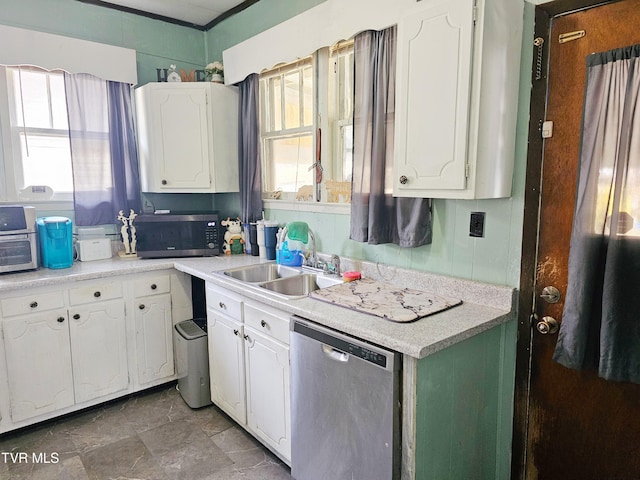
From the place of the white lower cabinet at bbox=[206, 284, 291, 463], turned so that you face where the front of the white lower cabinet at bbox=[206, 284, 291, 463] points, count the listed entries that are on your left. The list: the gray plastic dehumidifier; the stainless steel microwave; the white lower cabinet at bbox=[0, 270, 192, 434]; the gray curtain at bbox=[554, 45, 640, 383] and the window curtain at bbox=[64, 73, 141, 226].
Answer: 1

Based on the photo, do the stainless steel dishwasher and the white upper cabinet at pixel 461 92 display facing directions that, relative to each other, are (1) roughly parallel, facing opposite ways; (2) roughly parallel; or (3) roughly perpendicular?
roughly parallel

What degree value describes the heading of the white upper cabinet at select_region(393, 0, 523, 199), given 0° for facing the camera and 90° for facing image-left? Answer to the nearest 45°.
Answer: approximately 45°

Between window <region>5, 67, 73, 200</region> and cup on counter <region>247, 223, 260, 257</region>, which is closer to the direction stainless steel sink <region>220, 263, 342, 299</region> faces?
the window

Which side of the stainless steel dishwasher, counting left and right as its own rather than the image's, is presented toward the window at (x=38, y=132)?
right

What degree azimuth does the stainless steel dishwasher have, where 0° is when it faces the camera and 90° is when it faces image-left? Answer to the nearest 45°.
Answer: approximately 45°

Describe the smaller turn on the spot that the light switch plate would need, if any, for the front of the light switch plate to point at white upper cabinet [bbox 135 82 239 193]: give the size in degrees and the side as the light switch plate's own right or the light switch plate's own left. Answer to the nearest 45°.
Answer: approximately 45° to the light switch plate's own right

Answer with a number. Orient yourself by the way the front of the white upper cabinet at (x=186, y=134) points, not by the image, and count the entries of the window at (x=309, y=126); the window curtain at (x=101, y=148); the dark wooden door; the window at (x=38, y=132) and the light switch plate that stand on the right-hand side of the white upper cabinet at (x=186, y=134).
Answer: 2

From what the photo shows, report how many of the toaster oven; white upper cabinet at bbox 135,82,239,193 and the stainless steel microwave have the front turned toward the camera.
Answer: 3

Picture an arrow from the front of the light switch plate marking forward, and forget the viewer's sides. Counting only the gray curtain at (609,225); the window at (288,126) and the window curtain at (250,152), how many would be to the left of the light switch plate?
1

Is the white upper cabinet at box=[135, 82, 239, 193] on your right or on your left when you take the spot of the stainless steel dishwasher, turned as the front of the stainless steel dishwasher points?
on your right

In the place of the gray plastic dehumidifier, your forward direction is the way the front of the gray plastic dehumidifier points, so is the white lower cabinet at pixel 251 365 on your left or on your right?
on your left

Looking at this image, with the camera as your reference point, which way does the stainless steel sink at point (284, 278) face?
facing the viewer and to the left of the viewer

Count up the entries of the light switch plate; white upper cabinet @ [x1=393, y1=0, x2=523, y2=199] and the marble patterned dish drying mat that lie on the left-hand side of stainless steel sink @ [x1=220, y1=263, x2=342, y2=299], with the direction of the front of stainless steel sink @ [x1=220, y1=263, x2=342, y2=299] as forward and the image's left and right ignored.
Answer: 3

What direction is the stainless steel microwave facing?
toward the camera

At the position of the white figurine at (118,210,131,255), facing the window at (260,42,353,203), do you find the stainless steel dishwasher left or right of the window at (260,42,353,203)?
right

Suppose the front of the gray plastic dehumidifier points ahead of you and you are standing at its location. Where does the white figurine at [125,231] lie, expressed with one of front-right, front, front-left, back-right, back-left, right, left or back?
right
